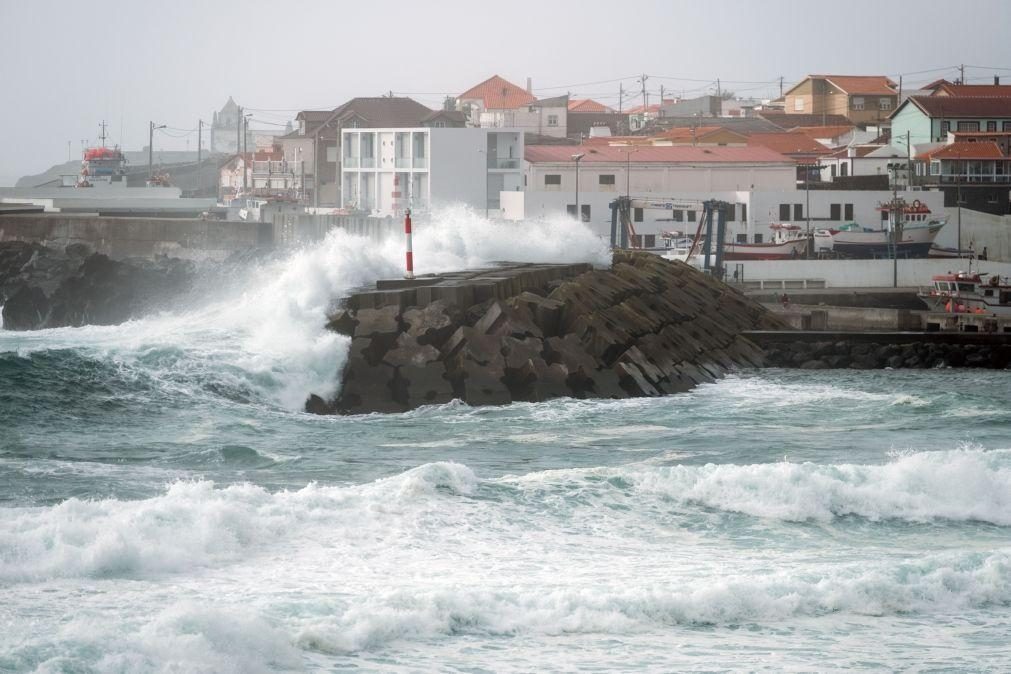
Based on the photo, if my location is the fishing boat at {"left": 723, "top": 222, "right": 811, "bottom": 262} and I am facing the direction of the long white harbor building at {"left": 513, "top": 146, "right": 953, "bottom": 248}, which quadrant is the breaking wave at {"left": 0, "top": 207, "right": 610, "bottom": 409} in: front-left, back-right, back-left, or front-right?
back-left

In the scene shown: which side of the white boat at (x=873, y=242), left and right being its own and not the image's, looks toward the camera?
right

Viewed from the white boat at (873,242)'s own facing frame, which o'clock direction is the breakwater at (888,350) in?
The breakwater is roughly at 3 o'clock from the white boat.

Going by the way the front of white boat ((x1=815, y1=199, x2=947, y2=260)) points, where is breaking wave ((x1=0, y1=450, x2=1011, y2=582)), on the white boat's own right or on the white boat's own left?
on the white boat's own right

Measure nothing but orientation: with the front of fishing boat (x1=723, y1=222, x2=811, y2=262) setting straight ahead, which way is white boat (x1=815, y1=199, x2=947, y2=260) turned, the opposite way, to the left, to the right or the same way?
the same way

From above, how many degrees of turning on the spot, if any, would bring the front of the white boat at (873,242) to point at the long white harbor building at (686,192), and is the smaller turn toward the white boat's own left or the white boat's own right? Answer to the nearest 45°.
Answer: approximately 135° to the white boat's own left
